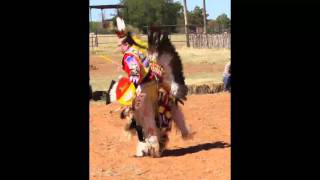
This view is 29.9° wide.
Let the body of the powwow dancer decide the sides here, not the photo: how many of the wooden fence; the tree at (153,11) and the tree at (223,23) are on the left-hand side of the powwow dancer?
0

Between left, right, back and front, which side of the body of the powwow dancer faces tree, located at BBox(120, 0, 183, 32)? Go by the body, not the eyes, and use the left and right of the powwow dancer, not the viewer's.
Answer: right

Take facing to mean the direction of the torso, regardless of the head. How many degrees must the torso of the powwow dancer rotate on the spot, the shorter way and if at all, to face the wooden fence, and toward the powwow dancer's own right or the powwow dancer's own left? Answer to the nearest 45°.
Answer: approximately 90° to the powwow dancer's own right

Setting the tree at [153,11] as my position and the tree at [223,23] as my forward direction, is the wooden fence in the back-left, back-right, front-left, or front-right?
front-right

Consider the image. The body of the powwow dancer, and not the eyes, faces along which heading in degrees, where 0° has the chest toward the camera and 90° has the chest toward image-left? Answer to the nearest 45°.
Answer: approximately 90°

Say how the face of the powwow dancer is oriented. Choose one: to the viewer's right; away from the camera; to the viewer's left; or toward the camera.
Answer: to the viewer's left

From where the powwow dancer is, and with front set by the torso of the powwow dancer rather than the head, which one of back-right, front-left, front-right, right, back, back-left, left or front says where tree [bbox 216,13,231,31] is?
right
